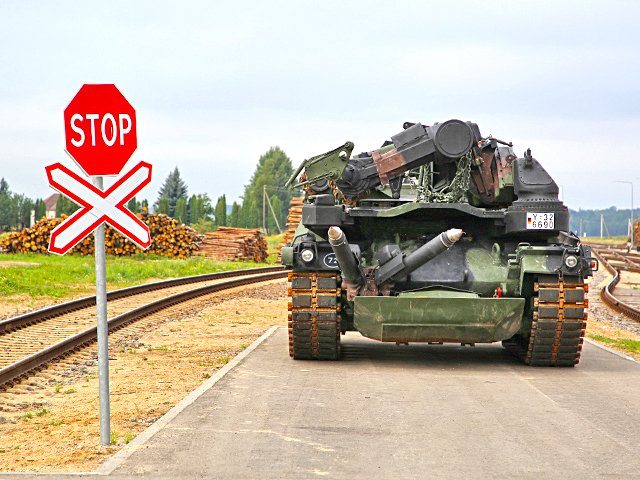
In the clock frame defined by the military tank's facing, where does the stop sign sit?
The stop sign is roughly at 1 o'clock from the military tank.

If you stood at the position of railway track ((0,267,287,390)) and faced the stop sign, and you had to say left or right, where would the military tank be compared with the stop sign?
left

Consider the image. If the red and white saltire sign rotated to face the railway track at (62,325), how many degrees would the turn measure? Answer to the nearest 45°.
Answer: approximately 180°

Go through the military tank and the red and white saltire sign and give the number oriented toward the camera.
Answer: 2

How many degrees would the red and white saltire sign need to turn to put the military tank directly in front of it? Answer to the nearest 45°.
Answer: approximately 135° to its left

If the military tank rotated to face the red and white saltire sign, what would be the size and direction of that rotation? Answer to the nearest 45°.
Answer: approximately 45° to its right

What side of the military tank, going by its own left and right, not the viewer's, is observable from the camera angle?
front

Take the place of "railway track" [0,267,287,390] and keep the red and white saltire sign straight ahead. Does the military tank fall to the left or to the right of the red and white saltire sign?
left

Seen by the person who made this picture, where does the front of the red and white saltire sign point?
facing the viewer
